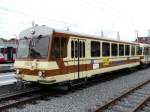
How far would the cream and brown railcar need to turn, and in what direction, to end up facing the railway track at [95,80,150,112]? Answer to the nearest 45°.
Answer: approximately 90° to its left

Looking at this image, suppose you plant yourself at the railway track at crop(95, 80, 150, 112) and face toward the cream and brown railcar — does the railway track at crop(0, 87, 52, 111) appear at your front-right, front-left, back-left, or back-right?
front-left

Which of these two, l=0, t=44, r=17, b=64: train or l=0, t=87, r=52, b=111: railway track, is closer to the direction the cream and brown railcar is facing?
the railway track

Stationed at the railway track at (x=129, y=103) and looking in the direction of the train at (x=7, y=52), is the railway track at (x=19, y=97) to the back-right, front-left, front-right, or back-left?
front-left

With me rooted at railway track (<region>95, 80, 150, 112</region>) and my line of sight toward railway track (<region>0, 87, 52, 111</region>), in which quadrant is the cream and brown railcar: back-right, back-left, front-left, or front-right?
front-right

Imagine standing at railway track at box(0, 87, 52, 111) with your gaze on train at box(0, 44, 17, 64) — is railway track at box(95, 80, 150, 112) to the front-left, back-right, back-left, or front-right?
back-right

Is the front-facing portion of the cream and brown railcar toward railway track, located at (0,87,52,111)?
yes
